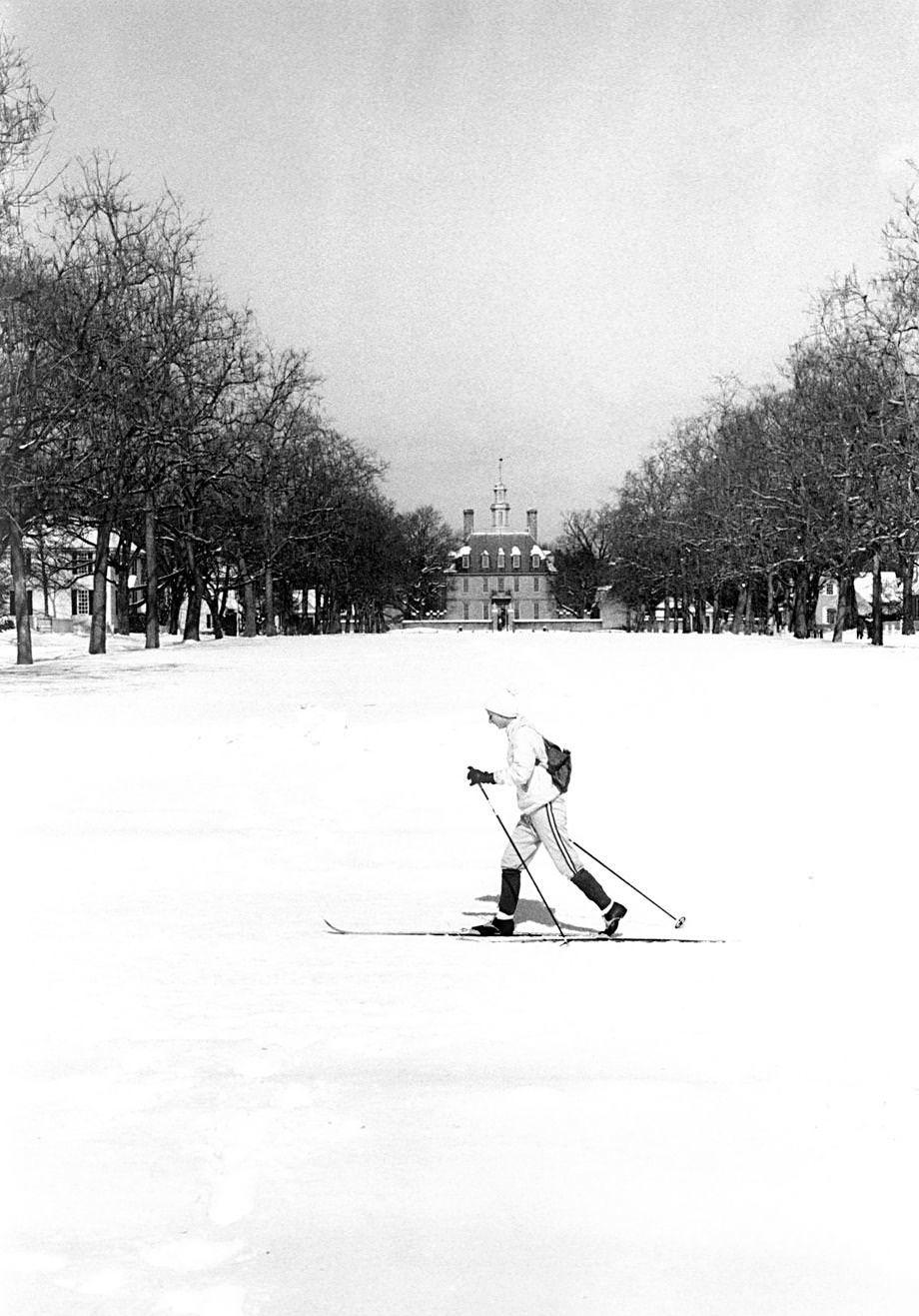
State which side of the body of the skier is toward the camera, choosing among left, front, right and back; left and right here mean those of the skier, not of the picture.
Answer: left
